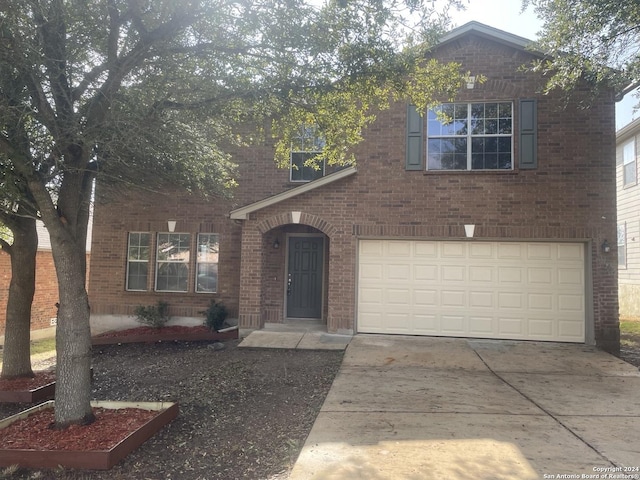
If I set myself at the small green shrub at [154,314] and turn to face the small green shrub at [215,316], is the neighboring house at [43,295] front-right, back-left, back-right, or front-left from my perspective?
back-left

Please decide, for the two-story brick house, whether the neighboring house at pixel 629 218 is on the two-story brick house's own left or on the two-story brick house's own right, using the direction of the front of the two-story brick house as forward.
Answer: on the two-story brick house's own left

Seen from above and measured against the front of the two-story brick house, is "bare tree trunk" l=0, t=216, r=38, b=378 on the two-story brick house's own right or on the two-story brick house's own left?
on the two-story brick house's own right

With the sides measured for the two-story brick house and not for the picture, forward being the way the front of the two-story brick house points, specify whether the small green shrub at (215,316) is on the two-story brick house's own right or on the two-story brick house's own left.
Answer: on the two-story brick house's own right

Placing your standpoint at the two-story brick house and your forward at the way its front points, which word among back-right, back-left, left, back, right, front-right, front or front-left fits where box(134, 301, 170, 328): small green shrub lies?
right

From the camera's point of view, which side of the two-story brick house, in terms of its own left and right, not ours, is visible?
front

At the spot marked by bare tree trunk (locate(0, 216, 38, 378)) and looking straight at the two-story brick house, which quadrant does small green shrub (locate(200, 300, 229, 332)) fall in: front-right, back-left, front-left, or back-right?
front-left

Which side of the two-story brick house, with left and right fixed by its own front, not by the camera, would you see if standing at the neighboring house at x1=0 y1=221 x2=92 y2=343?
right

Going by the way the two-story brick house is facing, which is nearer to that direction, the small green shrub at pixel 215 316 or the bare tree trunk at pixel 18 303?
the bare tree trunk
